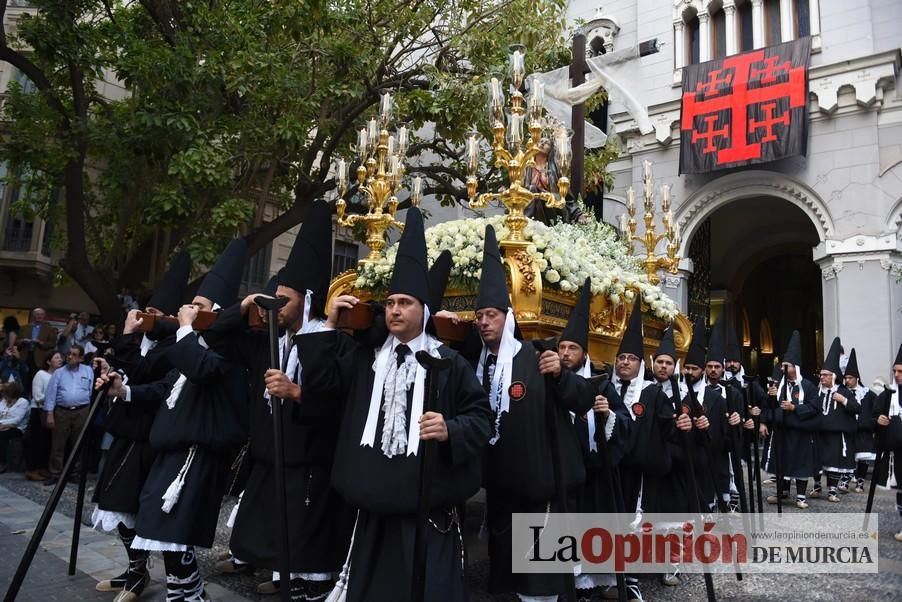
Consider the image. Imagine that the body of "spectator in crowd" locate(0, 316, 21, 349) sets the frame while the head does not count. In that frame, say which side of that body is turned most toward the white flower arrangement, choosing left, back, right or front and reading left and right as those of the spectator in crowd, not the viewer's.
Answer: front

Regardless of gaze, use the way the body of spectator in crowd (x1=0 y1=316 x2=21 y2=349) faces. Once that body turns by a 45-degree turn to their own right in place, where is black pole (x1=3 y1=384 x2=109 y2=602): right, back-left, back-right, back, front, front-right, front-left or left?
front

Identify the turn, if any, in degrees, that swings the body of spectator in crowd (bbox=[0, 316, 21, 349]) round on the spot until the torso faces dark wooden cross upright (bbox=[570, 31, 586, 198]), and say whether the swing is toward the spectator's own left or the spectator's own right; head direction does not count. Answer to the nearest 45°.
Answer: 0° — they already face it

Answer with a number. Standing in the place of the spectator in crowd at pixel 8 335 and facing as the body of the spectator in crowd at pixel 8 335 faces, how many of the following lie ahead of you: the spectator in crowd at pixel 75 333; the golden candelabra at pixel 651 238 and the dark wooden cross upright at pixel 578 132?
3

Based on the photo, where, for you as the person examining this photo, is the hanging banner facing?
facing the viewer and to the left of the viewer

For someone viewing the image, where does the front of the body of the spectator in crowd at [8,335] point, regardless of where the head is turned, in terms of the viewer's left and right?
facing the viewer and to the right of the viewer

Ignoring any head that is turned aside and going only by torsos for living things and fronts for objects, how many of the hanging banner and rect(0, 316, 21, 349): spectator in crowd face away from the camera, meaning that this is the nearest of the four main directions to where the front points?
0

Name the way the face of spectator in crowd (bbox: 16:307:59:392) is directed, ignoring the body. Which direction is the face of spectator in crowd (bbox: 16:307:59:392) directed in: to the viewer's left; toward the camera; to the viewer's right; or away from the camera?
toward the camera

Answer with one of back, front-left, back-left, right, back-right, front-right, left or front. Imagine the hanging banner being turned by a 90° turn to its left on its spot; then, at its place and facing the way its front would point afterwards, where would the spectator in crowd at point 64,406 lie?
right
